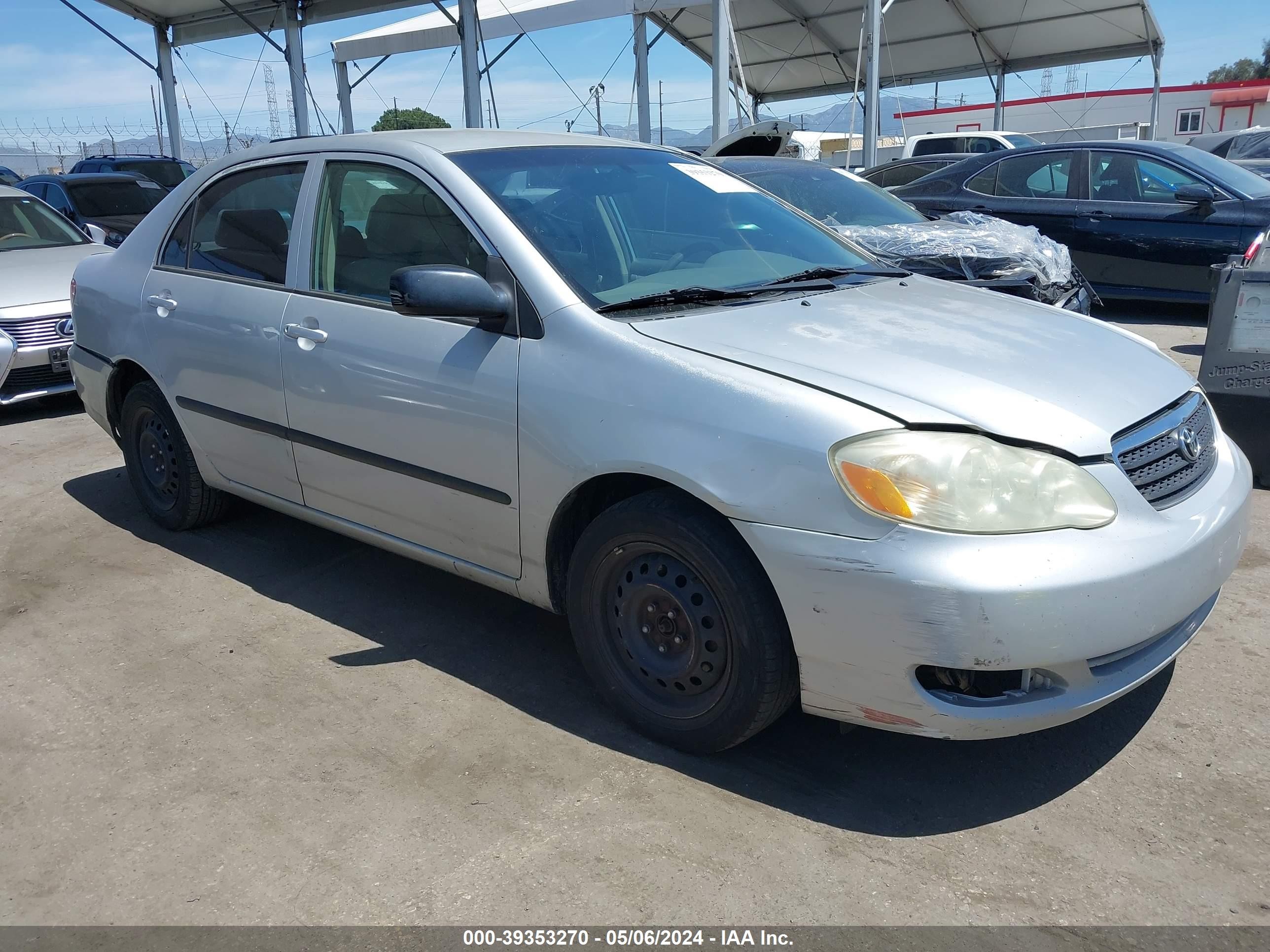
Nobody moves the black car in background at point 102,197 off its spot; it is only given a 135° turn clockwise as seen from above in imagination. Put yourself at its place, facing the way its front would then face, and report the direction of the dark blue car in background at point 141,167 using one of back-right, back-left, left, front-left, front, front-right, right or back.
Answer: right

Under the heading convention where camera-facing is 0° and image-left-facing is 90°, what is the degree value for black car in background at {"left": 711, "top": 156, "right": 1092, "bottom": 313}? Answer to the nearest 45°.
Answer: approximately 315°

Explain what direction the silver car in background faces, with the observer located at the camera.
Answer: facing the viewer and to the right of the viewer

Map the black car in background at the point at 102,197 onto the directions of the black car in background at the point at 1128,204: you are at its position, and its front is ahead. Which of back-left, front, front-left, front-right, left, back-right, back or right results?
back

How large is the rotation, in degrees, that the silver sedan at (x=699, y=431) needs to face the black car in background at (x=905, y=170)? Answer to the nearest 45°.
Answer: approximately 135° to its left

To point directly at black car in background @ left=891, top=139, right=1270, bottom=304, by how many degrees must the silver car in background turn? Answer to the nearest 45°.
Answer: approximately 45° to its left

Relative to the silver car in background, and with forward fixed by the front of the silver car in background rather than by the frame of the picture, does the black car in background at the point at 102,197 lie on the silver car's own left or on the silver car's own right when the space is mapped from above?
on the silver car's own left

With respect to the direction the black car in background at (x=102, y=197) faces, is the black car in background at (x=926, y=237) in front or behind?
in front

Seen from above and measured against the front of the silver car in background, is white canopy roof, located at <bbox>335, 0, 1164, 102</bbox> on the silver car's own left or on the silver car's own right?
on the silver car's own left

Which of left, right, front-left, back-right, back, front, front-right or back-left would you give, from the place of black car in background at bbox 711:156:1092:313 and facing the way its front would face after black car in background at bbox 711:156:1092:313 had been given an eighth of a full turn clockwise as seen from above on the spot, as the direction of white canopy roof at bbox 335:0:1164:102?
back

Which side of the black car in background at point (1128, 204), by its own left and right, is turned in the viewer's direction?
right

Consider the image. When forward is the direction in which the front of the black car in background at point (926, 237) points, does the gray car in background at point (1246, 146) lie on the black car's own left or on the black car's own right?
on the black car's own left
